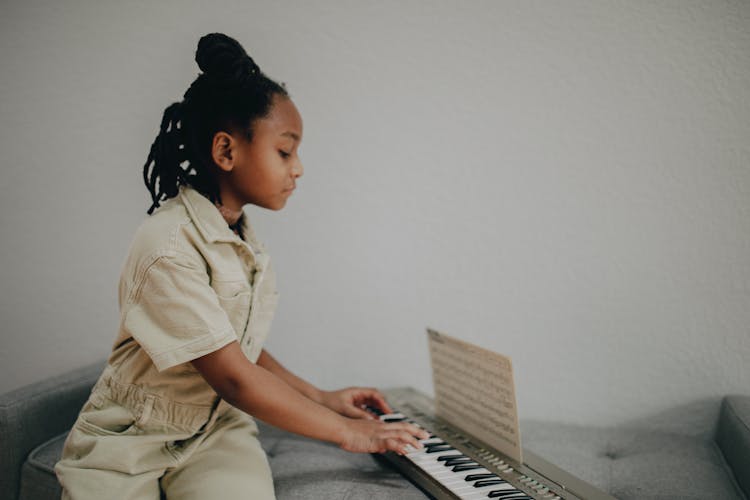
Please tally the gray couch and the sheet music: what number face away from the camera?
0

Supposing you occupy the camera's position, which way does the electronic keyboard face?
facing the viewer and to the left of the viewer

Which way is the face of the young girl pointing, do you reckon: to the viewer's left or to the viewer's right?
to the viewer's right

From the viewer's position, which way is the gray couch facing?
facing the viewer
